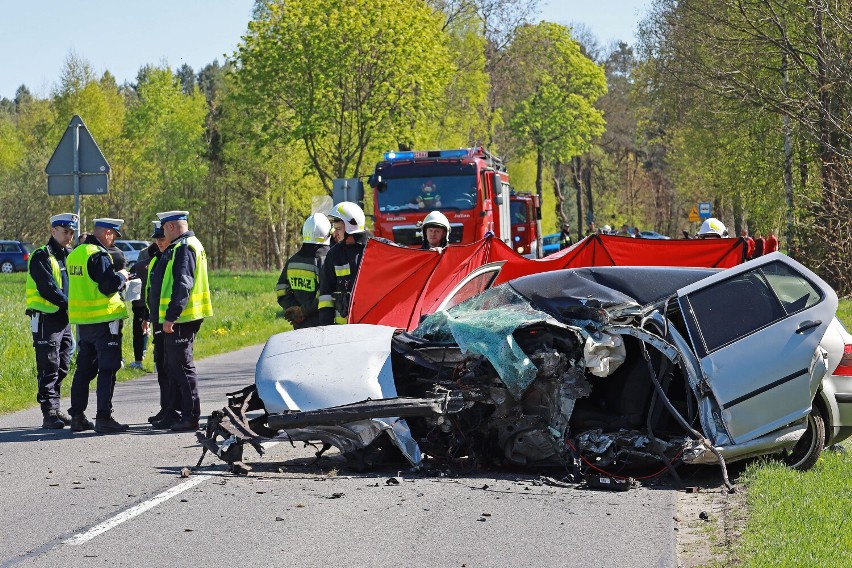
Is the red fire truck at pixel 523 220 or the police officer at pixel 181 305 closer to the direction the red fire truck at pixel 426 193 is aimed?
the police officer

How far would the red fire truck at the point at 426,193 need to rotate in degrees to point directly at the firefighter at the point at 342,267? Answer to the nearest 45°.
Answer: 0° — it already faces them

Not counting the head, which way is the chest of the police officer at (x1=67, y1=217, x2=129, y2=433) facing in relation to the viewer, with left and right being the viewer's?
facing away from the viewer and to the right of the viewer

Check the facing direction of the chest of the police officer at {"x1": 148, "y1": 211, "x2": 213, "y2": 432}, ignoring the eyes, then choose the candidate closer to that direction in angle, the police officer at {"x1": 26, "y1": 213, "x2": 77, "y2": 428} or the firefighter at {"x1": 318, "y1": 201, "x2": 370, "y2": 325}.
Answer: the police officer

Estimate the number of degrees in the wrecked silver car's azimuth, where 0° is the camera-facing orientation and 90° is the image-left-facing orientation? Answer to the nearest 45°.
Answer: approximately 90°

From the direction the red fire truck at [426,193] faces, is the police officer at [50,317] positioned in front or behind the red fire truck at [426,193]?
in front

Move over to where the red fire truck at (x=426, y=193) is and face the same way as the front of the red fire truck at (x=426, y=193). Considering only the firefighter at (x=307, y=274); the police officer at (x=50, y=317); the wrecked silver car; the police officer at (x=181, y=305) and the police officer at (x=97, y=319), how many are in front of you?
5

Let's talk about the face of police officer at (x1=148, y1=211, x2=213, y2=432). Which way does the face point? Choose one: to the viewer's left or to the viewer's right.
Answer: to the viewer's left

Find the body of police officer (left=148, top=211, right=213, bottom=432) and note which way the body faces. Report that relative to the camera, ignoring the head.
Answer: to the viewer's left

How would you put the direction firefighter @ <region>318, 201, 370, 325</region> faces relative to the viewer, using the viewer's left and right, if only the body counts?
facing to the left of the viewer

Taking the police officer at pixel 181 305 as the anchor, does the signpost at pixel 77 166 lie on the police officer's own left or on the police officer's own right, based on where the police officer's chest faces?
on the police officer's own right
